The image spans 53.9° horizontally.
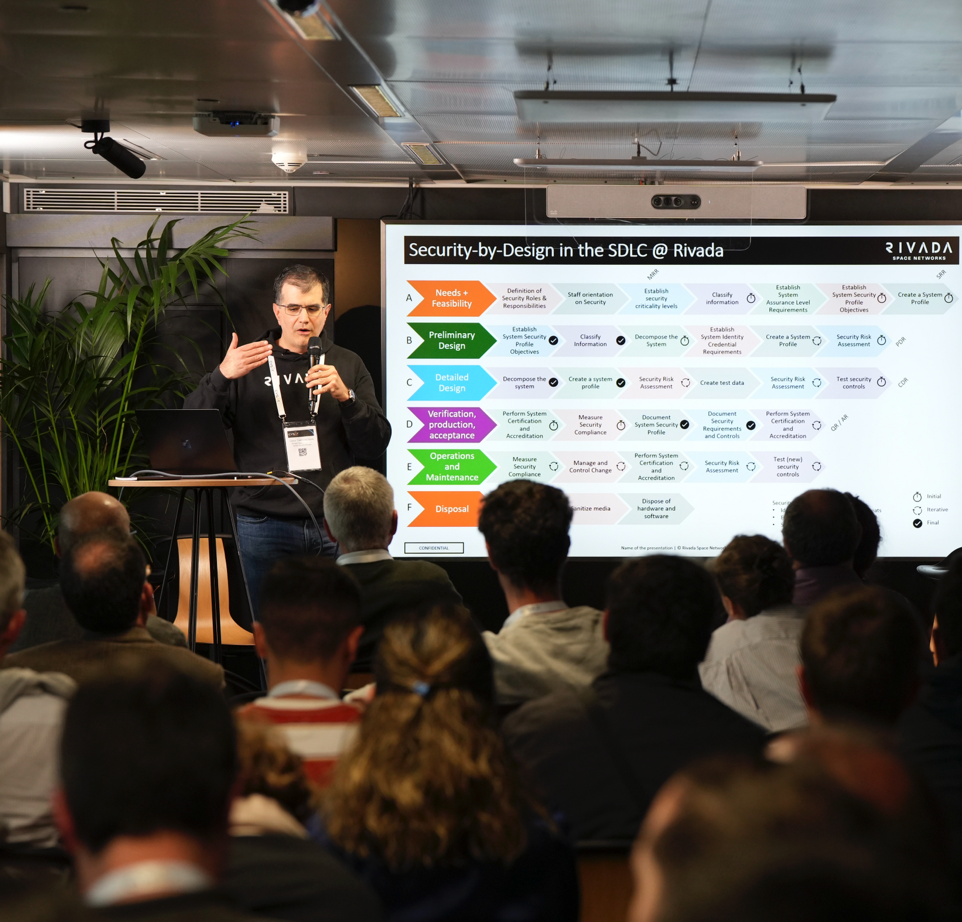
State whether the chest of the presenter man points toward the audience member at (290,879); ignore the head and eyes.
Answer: yes

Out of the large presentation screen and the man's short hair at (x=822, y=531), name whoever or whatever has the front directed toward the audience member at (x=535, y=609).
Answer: the large presentation screen

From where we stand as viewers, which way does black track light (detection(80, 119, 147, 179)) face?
facing to the right of the viewer

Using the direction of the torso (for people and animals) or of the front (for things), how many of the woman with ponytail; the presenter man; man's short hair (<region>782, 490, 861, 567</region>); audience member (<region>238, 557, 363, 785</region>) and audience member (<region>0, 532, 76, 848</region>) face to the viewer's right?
0

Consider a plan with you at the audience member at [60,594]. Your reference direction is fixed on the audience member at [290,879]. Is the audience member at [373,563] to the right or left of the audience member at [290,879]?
left

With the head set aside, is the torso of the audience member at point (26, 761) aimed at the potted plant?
yes

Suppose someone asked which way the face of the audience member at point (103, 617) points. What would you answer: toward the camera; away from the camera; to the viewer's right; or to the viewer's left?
away from the camera

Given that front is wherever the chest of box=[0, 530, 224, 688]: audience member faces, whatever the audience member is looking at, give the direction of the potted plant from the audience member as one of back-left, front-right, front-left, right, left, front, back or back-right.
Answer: front

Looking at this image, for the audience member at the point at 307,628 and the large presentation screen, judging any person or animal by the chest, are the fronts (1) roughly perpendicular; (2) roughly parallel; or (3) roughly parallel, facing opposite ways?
roughly parallel, facing opposite ways

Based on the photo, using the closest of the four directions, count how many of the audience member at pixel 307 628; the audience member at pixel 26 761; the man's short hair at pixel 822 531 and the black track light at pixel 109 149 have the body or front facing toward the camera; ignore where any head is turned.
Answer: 0

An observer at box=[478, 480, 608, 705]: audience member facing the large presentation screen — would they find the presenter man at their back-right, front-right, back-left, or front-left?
front-left

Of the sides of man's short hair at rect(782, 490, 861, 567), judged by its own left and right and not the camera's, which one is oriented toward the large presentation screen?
front

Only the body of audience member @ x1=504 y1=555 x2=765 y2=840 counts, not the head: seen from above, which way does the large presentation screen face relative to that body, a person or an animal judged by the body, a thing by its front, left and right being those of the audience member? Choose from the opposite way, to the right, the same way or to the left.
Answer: the opposite way

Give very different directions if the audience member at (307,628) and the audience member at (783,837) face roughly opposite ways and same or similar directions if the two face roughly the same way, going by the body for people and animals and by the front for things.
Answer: same or similar directions

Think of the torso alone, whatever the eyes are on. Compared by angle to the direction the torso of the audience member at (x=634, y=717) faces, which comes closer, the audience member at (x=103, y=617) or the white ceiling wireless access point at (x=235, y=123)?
the white ceiling wireless access point

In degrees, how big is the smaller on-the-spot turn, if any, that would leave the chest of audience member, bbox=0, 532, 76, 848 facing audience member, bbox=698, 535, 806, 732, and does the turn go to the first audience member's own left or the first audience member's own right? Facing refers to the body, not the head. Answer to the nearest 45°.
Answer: approximately 90° to the first audience member's own right

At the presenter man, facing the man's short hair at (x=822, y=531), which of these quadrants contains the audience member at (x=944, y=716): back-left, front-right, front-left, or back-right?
front-right

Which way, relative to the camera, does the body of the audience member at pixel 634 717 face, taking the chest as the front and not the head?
away from the camera

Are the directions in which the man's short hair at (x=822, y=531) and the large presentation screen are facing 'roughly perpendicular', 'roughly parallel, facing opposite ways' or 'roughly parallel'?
roughly parallel, facing opposite ways
